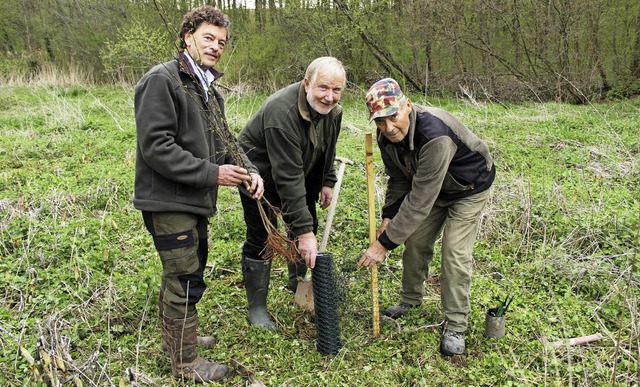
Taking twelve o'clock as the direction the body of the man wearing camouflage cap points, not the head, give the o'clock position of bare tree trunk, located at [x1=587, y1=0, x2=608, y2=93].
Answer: The bare tree trunk is roughly at 5 o'clock from the man wearing camouflage cap.

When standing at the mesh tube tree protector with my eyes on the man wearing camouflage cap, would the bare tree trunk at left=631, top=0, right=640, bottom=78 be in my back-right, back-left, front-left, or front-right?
front-left

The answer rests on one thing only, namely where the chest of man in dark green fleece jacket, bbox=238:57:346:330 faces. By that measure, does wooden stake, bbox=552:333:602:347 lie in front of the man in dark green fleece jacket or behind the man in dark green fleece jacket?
in front

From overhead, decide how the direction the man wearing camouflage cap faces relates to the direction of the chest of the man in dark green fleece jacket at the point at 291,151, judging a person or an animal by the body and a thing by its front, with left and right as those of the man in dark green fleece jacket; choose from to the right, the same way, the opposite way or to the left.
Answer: to the right

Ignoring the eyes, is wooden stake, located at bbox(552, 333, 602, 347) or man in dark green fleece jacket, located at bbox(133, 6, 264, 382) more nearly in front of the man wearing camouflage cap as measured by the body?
the man in dark green fleece jacket

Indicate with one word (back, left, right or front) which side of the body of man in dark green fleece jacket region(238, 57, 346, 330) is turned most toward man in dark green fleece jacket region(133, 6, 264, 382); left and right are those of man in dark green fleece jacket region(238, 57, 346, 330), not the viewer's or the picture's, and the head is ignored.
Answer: right

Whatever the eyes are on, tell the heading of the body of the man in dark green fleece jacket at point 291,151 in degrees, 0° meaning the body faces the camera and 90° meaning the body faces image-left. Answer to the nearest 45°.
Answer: approximately 315°

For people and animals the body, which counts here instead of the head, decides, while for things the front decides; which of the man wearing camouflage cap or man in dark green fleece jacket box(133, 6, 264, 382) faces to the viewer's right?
the man in dark green fleece jacket

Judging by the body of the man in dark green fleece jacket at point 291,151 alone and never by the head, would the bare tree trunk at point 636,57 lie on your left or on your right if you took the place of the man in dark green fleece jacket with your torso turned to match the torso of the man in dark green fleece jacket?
on your left

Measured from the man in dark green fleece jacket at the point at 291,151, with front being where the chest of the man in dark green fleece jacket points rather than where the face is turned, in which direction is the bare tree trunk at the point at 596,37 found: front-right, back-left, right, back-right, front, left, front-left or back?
left

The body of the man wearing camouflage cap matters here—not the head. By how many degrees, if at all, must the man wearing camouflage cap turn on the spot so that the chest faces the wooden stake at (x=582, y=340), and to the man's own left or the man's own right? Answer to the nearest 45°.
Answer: approximately 135° to the man's own left

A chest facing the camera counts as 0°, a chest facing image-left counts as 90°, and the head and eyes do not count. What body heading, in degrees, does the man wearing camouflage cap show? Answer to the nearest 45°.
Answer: approximately 45°
